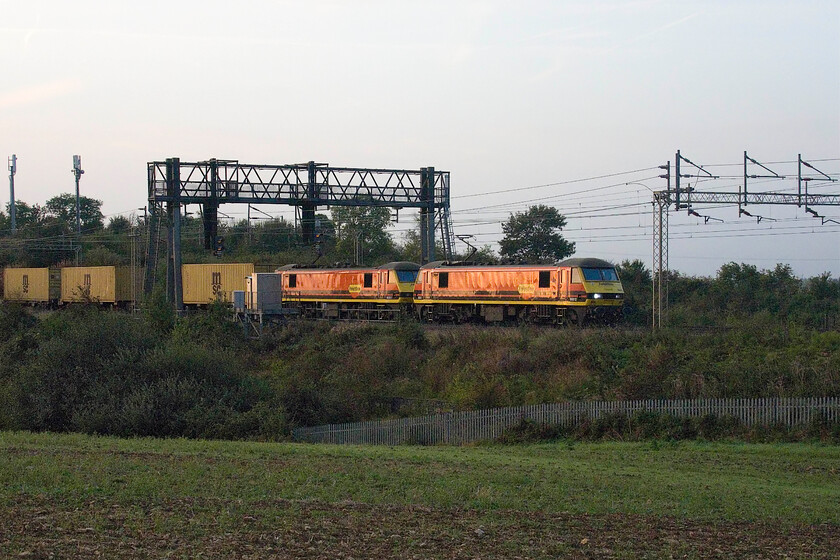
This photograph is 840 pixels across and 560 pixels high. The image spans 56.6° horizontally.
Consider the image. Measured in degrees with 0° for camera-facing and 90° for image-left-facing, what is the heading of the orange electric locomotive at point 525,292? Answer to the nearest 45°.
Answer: approximately 315°
